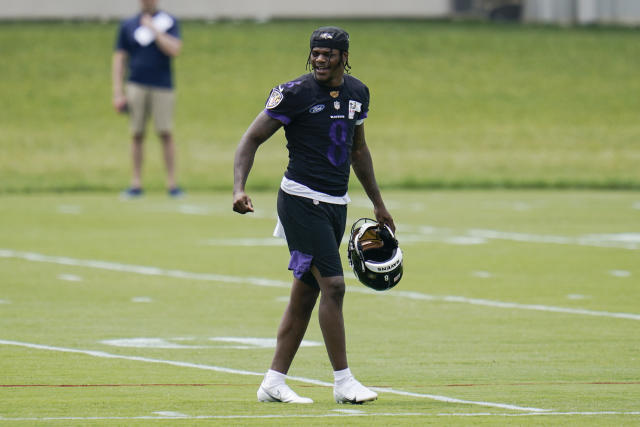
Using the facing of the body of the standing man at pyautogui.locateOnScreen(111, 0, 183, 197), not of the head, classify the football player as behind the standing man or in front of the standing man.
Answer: in front

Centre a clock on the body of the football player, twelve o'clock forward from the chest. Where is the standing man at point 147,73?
The standing man is roughly at 7 o'clock from the football player.

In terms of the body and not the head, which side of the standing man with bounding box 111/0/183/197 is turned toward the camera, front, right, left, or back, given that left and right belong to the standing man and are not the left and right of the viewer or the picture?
front

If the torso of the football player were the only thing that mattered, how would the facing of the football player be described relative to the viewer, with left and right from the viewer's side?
facing the viewer and to the right of the viewer

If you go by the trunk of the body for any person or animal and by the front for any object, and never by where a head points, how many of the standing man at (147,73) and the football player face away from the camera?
0
